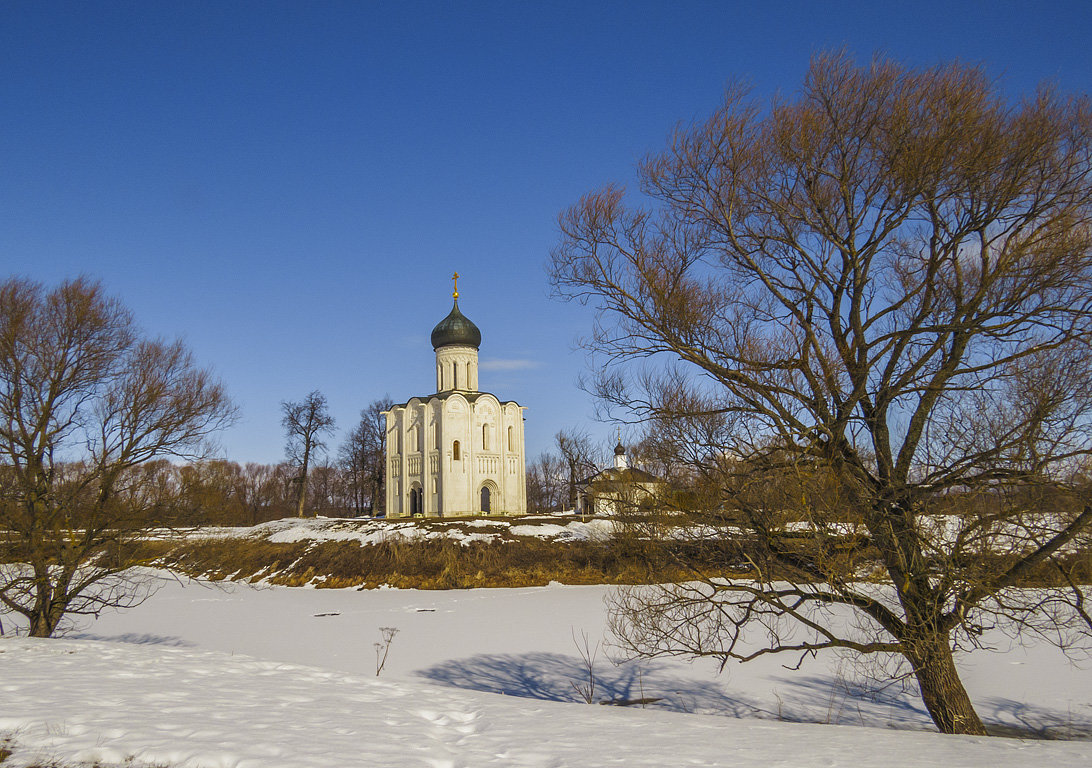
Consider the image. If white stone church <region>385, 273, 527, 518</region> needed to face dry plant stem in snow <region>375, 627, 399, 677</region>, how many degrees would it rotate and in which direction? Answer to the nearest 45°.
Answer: approximately 45° to its left

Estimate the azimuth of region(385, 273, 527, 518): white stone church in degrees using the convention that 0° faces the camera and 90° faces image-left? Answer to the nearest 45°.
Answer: approximately 45°

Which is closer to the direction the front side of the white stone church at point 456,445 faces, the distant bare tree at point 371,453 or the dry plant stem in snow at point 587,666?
the dry plant stem in snow

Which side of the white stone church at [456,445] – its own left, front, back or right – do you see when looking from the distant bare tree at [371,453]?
right

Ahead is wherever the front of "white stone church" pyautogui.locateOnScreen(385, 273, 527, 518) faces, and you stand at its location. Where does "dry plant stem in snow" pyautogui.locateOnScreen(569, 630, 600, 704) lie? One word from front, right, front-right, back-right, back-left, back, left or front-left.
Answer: front-left

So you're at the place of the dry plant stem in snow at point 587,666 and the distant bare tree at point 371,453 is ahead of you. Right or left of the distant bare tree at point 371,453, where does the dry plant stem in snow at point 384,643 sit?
left
